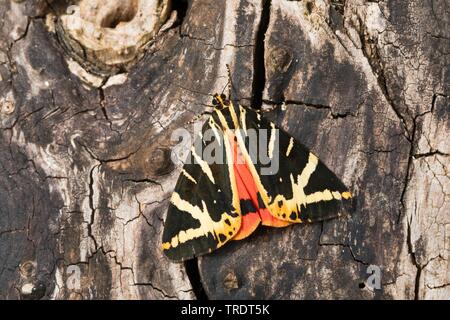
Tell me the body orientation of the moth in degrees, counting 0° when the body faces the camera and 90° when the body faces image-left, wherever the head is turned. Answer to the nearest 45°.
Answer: approximately 180°
